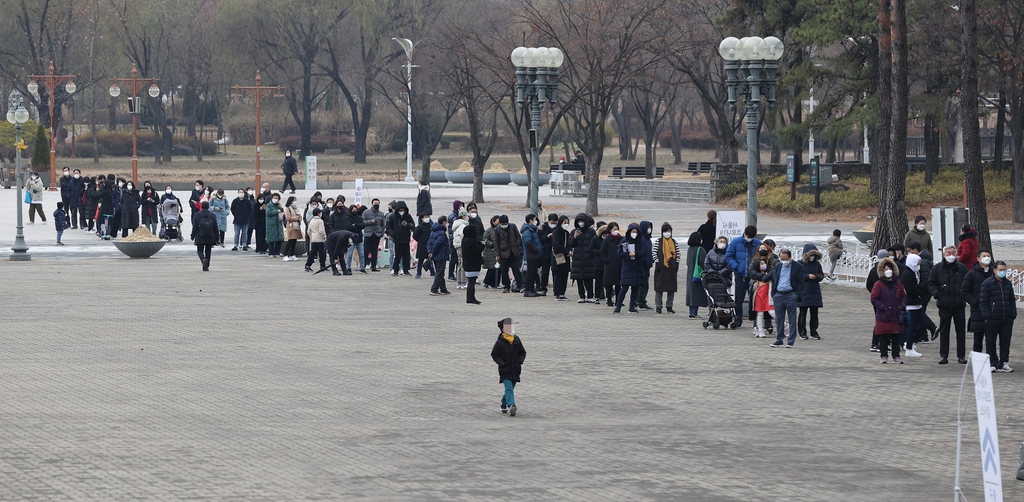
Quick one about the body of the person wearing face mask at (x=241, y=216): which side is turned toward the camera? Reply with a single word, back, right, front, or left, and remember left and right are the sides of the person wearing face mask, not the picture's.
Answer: front

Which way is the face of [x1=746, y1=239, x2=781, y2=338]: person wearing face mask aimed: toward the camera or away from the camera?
toward the camera

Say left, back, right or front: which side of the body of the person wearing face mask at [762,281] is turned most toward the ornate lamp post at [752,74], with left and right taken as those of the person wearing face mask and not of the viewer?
back

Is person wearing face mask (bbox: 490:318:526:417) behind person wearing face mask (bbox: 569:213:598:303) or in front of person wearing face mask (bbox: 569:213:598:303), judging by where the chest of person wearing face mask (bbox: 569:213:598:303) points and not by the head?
in front

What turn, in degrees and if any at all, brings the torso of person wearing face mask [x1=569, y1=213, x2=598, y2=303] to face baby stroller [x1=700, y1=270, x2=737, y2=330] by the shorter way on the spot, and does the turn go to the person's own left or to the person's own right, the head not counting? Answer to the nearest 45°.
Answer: approximately 45° to the person's own left

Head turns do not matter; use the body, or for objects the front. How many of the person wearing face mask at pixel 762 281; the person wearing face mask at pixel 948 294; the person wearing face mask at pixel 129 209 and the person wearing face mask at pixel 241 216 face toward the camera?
4

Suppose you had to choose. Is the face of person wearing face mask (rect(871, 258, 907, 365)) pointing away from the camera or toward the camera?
toward the camera

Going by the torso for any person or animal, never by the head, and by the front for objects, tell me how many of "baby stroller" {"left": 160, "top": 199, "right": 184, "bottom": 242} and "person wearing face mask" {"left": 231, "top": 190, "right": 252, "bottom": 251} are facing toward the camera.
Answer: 2

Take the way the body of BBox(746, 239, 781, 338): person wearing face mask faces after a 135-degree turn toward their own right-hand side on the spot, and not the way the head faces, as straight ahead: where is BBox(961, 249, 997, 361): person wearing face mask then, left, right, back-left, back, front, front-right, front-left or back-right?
back

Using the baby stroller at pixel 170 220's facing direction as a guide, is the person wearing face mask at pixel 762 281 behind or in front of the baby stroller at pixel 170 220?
in front

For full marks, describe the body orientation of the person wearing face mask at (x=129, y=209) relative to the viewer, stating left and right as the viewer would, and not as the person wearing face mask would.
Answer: facing the viewer

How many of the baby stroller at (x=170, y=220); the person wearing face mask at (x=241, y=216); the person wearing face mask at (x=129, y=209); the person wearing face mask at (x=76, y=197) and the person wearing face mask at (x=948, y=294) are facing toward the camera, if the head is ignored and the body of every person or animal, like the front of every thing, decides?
5
